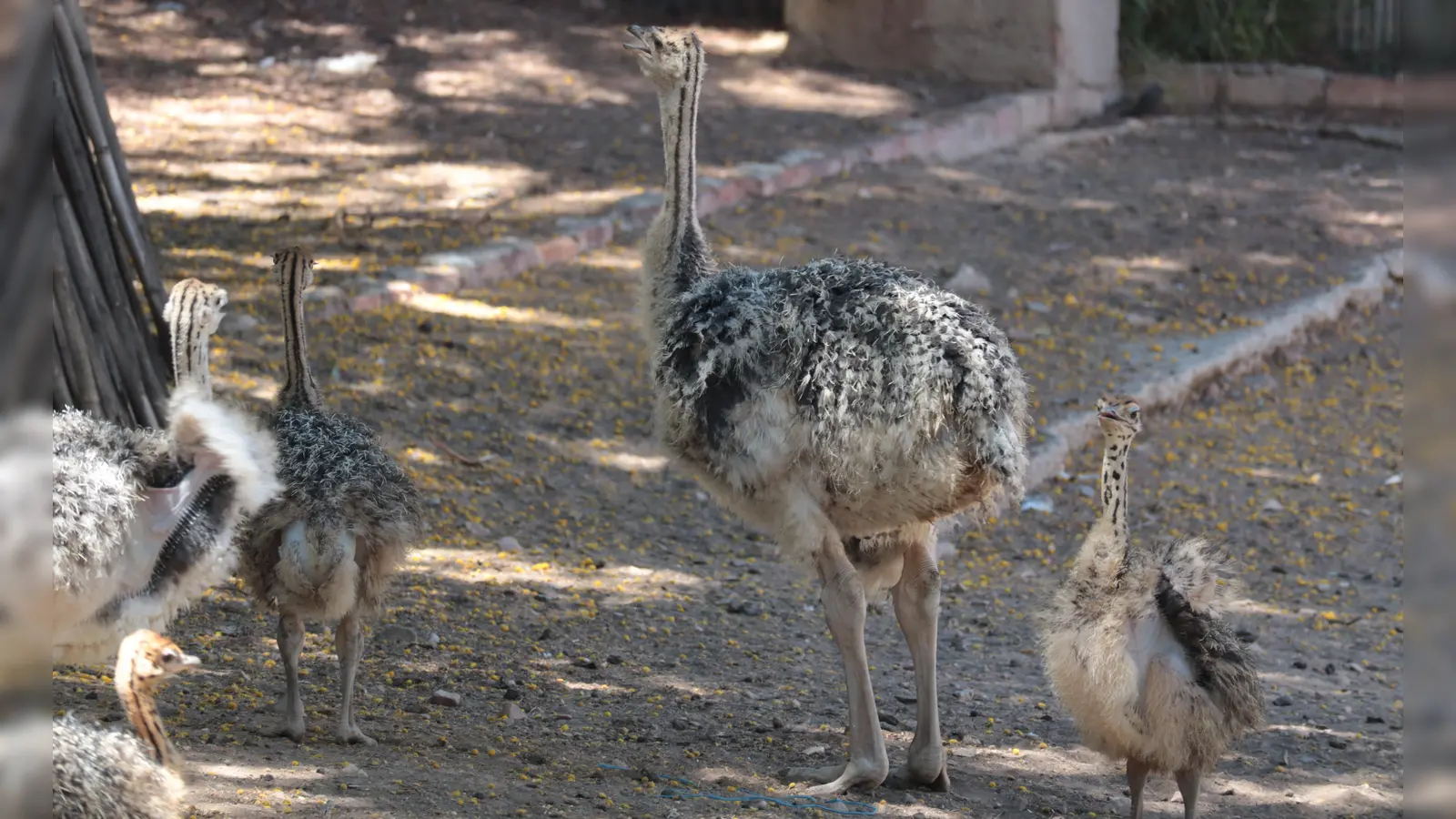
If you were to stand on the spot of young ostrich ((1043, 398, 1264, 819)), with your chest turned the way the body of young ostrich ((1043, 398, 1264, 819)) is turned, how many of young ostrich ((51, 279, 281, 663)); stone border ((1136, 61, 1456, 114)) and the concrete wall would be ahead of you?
1

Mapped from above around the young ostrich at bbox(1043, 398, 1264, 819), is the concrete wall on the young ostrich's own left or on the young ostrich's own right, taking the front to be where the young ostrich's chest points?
on the young ostrich's own right

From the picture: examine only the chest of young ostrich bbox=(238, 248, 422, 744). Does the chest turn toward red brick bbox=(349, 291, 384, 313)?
yes

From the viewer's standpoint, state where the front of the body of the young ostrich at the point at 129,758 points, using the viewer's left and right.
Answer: facing to the right of the viewer

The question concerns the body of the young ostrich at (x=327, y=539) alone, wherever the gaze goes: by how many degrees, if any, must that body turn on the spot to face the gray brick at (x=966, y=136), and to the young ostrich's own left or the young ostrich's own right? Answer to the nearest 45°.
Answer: approximately 45° to the young ostrich's own right

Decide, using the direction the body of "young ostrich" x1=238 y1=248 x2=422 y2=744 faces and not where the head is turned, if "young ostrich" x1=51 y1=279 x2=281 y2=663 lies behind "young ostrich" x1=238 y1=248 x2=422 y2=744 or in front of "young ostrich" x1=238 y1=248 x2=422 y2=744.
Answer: behind

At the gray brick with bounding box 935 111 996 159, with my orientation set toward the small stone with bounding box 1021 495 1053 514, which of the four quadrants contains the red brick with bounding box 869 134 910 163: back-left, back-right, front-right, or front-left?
front-right

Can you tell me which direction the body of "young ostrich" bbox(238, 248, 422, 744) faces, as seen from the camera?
away from the camera

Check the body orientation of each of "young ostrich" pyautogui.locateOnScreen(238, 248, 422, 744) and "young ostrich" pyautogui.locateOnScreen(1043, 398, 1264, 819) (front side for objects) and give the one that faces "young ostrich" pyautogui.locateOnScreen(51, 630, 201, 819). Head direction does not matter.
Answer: "young ostrich" pyautogui.locateOnScreen(1043, 398, 1264, 819)

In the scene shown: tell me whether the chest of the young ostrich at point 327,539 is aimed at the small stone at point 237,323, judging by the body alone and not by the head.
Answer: yes

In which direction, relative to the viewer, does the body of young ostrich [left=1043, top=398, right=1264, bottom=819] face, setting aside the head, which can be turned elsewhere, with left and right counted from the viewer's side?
facing the viewer and to the left of the viewer

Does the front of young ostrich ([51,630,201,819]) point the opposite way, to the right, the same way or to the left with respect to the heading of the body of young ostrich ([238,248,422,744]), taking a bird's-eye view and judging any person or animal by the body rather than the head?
to the right
